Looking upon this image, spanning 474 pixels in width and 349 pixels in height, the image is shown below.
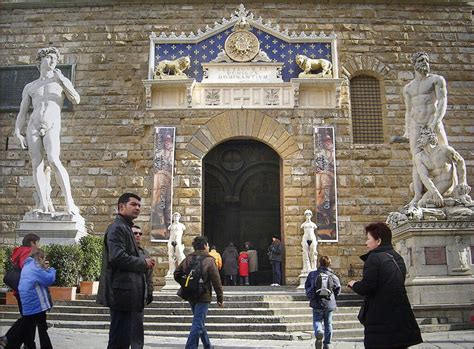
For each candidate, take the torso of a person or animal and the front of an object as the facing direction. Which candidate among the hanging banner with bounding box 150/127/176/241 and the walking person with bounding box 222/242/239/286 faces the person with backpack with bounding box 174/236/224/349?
the hanging banner

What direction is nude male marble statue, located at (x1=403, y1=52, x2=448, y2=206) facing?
toward the camera

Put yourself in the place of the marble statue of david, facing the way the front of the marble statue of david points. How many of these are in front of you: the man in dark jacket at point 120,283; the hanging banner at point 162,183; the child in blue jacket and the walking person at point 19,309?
3

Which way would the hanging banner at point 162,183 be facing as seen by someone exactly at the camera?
facing the viewer

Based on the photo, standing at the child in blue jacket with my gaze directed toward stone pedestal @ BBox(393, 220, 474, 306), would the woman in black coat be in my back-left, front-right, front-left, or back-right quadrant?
front-right

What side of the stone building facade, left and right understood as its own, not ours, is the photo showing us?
front

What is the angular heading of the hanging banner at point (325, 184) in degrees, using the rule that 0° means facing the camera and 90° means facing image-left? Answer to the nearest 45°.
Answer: approximately 0°

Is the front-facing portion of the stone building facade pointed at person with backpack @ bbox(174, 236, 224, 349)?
yes

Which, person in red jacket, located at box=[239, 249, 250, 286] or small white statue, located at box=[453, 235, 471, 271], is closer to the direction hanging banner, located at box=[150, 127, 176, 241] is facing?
the small white statue

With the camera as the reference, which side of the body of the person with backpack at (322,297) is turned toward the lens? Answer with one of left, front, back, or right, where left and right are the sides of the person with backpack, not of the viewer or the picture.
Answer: back

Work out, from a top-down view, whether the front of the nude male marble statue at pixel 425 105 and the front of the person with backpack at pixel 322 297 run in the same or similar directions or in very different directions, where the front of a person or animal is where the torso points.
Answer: very different directions

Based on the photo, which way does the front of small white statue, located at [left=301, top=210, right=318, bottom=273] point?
toward the camera
